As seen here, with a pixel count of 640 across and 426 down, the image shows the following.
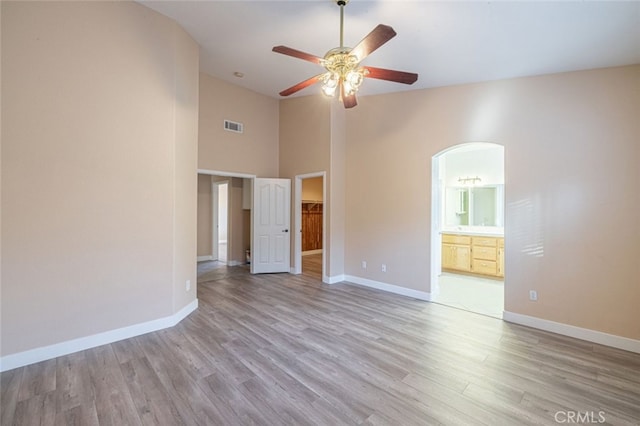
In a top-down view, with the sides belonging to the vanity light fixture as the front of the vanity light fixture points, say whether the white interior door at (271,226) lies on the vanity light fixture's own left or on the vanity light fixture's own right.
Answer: on the vanity light fixture's own right

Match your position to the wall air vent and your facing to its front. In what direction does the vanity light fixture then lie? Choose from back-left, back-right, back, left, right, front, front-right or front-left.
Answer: front-left

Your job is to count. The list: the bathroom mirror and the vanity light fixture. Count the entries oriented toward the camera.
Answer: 2

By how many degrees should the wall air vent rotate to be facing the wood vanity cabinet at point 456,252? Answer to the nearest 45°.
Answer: approximately 45° to its left

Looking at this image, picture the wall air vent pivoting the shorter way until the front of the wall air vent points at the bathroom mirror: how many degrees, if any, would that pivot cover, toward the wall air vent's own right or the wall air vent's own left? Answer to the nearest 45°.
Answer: approximately 45° to the wall air vent's own left

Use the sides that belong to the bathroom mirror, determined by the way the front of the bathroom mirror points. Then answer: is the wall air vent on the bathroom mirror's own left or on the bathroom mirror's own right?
on the bathroom mirror's own right

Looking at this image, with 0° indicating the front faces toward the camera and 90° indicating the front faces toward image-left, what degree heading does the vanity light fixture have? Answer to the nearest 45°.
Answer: approximately 0°

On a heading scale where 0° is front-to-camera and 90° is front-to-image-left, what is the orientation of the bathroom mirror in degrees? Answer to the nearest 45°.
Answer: approximately 0°
